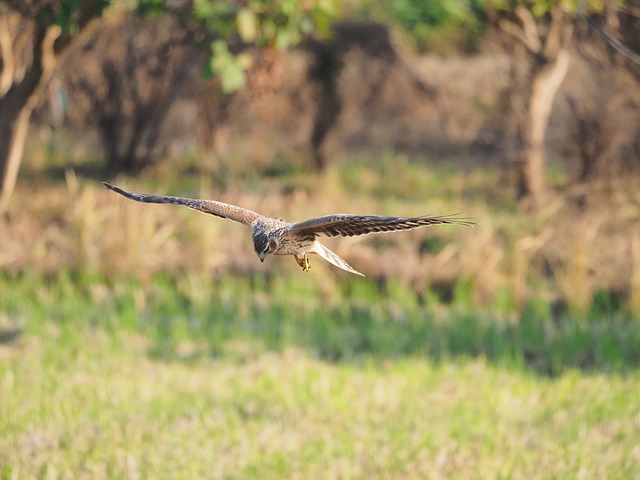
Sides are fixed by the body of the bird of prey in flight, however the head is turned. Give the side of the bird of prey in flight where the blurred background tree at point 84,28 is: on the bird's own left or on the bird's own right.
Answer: on the bird's own right

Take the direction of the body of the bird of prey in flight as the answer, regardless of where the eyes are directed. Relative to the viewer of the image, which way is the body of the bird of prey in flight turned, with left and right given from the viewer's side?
facing the viewer and to the left of the viewer

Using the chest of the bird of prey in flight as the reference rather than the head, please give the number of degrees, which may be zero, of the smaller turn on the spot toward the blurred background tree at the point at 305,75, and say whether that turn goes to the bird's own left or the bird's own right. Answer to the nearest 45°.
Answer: approximately 135° to the bird's own right
